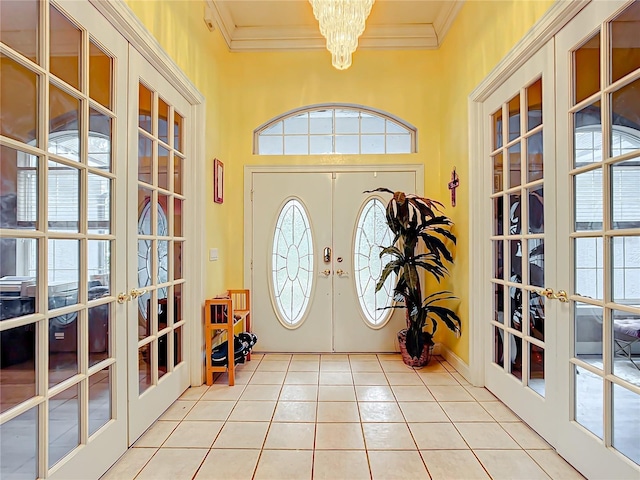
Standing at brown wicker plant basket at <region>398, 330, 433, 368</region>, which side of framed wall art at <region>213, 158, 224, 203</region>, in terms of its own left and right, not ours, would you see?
front

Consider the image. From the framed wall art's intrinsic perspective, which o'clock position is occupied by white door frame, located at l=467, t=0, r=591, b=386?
The white door frame is roughly at 1 o'clock from the framed wall art.

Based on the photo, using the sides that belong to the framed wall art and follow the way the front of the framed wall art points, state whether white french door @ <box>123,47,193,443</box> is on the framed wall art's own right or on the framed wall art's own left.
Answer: on the framed wall art's own right

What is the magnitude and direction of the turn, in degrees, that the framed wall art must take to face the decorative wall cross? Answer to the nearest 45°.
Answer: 0° — it already faces it

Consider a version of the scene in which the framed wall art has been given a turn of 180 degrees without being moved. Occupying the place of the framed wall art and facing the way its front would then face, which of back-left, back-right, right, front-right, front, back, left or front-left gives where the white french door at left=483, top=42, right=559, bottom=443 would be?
back-left

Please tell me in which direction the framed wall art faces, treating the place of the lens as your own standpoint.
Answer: facing to the right of the viewer

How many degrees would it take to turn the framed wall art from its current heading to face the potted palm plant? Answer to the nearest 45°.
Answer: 0° — it already faces it

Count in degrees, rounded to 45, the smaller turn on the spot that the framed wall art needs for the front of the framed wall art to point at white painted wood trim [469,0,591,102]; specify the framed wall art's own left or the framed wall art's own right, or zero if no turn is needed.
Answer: approximately 45° to the framed wall art's own right

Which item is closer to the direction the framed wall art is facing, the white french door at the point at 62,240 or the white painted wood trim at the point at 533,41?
the white painted wood trim

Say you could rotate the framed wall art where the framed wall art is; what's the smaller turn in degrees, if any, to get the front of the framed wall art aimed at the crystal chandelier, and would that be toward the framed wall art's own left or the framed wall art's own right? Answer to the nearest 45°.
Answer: approximately 45° to the framed wall art's own right

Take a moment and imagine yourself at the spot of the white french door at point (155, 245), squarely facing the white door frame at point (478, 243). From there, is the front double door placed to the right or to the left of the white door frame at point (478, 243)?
left

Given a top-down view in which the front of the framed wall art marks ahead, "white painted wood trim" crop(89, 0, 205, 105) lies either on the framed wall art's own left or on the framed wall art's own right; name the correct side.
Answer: on the framed wall art's own right

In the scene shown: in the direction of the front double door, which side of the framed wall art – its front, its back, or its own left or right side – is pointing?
front
